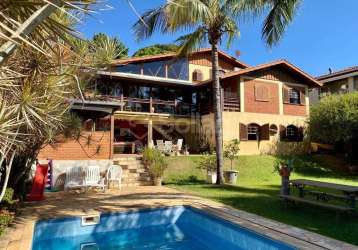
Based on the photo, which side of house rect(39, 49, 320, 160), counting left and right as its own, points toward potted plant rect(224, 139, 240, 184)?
front

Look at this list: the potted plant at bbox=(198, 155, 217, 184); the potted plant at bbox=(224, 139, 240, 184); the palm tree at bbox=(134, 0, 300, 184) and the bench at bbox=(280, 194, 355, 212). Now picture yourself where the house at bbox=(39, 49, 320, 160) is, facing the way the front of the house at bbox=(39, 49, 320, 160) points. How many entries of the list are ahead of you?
4

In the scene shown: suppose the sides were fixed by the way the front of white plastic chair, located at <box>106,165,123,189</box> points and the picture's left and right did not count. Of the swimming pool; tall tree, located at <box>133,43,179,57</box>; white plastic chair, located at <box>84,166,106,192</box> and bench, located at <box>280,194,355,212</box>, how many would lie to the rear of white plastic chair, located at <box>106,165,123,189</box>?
1

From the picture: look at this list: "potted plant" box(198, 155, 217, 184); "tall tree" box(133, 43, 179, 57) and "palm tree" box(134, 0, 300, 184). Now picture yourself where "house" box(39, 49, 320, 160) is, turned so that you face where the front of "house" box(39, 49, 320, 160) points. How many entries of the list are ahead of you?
2

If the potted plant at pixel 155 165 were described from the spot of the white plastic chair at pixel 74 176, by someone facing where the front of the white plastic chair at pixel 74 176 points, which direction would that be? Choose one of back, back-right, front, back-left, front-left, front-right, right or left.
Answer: left

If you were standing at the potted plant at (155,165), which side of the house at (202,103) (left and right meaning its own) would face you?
front

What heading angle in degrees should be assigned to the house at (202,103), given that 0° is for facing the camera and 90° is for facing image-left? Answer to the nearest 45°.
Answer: approximately 0°

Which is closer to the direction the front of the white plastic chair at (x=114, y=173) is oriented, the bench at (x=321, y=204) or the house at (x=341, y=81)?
the bench

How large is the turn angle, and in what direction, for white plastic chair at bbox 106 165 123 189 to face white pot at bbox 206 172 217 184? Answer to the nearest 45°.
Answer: approximately 90° to its left

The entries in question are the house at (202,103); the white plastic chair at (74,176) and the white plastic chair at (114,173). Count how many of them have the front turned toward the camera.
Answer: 3

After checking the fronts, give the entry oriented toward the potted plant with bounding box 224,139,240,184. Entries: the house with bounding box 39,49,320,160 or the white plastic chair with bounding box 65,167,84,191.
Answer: the house

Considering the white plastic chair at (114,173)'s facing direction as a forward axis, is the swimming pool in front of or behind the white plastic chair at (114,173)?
in front

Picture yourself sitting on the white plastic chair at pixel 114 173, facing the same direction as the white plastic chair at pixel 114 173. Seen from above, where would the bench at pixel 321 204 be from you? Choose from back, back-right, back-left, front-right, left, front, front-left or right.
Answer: front-left
